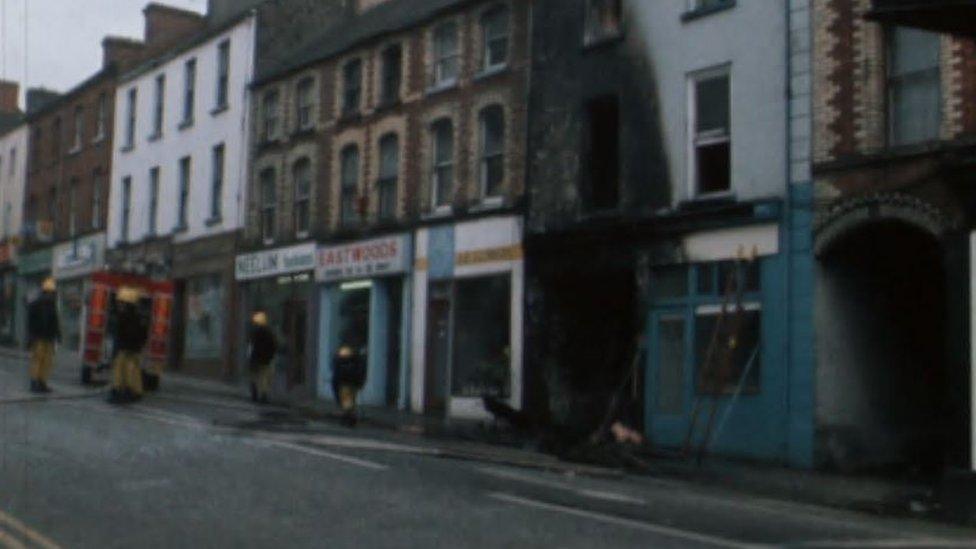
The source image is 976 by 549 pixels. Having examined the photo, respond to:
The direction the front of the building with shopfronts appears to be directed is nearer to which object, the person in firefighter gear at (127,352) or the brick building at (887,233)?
the person in firefighter gear

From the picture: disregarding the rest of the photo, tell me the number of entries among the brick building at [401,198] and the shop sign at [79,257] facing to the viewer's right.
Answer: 0

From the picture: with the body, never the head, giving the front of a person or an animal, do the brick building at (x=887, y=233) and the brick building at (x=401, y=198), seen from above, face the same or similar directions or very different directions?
same or similar directions

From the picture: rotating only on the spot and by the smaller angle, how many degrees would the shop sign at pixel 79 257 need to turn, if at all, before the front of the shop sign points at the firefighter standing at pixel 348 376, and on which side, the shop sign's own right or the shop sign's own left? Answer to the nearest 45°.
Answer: approximately 45° to the shop sign's own left

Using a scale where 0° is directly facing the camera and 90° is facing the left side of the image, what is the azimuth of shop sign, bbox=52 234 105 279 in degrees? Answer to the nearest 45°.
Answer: approximately 45°

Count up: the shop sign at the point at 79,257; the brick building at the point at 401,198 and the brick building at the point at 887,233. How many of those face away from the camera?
0

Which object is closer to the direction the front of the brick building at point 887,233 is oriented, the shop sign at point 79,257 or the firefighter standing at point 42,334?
the firefighter standing

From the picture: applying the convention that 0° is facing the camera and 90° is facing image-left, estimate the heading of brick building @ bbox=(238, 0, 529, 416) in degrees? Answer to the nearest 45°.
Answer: approximately 45°

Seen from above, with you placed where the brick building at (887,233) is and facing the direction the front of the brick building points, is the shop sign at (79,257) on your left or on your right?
on your right

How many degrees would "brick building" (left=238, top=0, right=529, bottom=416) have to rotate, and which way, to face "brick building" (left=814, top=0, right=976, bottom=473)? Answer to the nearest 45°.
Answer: approximately 90° to its left

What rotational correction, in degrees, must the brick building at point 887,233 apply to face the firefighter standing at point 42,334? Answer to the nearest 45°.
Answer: approximately 45° to its right

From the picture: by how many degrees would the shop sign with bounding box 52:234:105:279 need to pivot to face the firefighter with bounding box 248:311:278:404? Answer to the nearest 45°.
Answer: approximately 45° to its left
